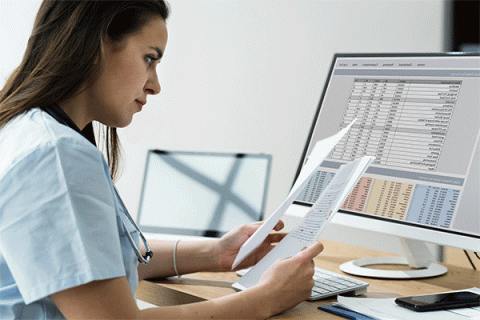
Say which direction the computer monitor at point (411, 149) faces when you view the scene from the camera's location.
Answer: facing the viewer and to the left of the viewer

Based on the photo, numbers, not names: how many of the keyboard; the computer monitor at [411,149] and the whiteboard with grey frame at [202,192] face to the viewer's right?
0

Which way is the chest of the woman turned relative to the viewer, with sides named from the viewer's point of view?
facing to the right of the viewer

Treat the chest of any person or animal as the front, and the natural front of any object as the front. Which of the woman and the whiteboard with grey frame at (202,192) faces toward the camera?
the whiteboard with grey frame

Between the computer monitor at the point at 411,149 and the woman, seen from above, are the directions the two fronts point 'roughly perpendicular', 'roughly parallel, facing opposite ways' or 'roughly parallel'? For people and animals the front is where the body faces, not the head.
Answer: roughly parallel, facing opposite ways

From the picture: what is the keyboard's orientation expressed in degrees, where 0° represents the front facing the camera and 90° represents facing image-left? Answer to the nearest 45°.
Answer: approximately 45°

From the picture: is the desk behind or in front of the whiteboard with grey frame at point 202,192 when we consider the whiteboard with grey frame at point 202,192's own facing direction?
in front

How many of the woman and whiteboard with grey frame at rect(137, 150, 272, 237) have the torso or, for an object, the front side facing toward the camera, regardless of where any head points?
1

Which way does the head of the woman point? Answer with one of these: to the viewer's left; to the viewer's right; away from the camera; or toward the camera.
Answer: to the viewer's right

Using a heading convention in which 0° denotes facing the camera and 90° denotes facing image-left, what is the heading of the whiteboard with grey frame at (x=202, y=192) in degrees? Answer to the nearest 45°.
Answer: approximately 0°
